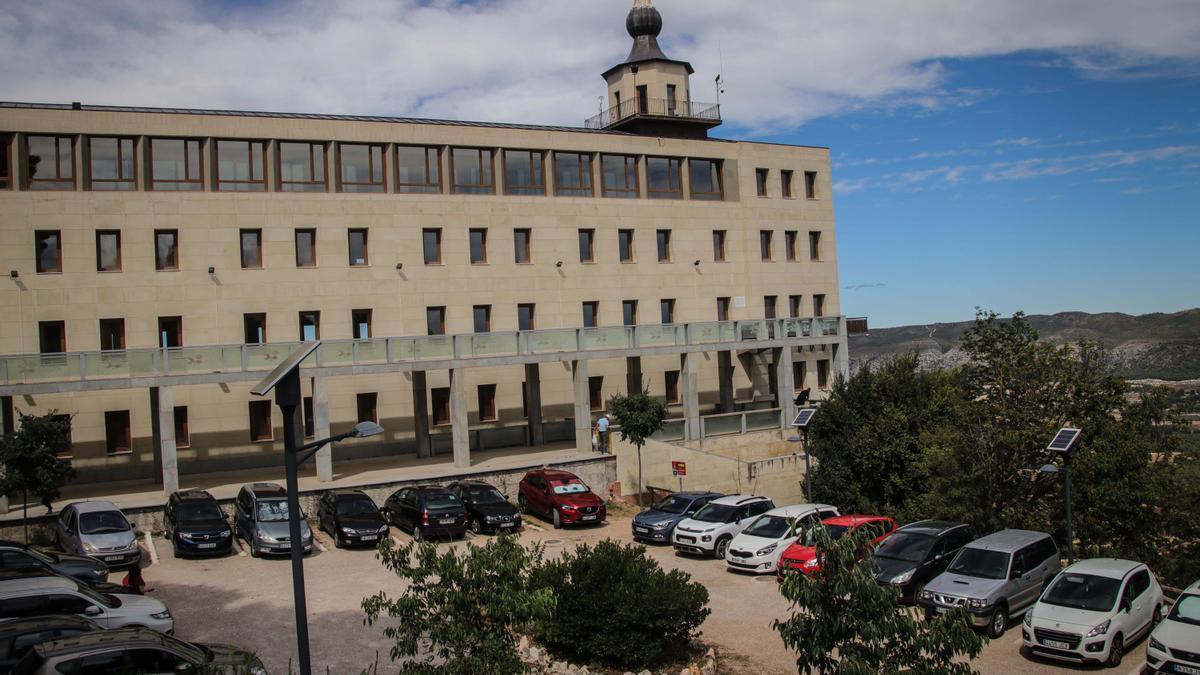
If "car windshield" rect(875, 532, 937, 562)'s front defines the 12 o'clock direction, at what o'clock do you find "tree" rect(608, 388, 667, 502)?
The tree is roughly at 3 o'clock from the car windshield.

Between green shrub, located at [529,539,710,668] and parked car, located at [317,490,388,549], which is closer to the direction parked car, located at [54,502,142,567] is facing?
the green shrub

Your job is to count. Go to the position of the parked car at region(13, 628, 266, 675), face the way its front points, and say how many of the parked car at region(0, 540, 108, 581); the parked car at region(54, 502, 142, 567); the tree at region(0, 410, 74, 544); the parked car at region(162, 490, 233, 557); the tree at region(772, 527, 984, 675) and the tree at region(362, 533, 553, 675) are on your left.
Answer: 4

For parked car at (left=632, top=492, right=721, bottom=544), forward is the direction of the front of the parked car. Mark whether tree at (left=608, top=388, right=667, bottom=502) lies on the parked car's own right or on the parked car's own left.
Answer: on the parked car's own right

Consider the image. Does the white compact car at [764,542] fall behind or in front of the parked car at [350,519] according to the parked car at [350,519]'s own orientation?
in front

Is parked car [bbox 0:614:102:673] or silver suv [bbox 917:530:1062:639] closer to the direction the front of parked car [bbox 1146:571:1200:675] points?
the parked car

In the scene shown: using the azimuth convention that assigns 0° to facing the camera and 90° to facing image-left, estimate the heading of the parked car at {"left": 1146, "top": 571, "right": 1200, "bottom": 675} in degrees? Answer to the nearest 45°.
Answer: approximately 45°

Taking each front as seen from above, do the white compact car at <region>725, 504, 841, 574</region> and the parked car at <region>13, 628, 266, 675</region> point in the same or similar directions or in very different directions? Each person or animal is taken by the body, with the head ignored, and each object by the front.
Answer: very different directions

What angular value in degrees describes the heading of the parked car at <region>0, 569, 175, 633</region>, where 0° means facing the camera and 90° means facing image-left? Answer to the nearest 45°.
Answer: approximately 270°

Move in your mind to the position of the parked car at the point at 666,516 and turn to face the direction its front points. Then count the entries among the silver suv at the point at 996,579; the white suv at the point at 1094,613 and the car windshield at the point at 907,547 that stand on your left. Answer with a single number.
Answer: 3

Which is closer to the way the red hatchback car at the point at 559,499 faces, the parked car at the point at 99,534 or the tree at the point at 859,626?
the tree
